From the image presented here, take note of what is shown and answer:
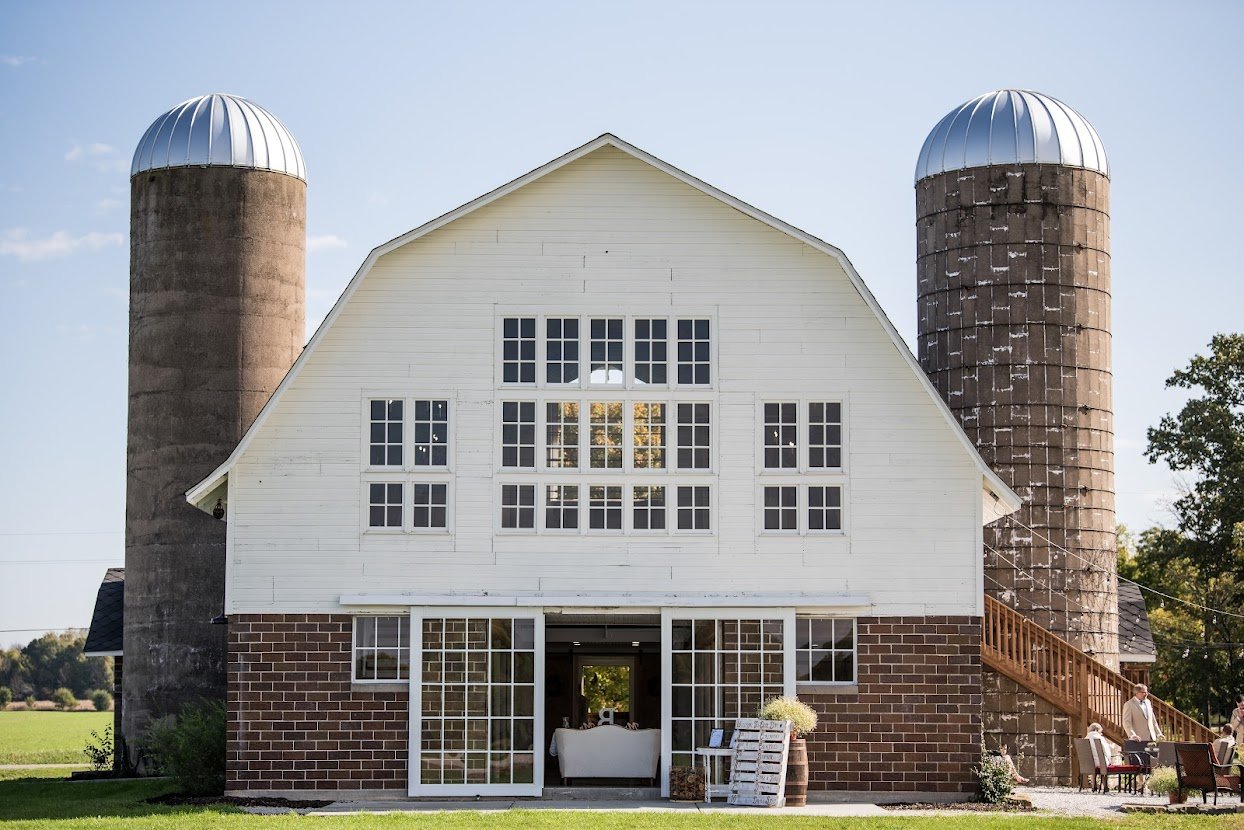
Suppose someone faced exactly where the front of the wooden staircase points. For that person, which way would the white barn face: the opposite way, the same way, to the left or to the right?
to the right

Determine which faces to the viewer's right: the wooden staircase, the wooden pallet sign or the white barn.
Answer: the wooden staircase

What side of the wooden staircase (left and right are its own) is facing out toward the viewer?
right

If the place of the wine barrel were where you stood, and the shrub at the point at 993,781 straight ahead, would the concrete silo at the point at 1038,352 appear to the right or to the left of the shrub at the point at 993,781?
left

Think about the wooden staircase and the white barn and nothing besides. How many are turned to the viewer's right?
1

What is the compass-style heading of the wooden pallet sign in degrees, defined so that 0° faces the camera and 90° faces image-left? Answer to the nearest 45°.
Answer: approximately 0°

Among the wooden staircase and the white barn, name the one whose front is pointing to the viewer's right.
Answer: the wooden staircase

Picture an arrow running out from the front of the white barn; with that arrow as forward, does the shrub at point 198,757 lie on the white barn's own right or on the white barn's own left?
on the white barn's own right

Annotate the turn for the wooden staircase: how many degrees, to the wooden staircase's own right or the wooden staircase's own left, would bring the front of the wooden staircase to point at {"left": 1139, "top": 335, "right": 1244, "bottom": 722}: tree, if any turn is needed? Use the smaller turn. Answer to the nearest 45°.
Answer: approximately 90° to the wooden staircase's own left

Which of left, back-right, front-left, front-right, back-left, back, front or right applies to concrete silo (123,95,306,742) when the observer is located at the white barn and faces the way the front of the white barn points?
back-right

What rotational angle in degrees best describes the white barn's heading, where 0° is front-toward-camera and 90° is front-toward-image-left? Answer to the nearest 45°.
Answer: approximately 0°
